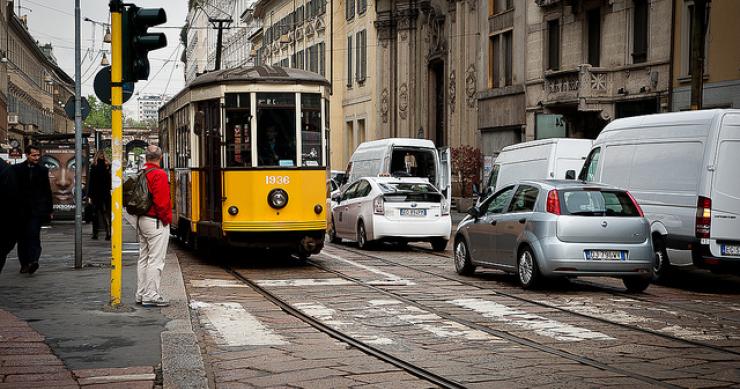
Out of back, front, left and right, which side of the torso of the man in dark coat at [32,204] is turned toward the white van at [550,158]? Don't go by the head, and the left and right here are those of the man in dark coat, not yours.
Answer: left

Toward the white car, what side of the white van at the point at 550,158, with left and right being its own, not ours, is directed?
left

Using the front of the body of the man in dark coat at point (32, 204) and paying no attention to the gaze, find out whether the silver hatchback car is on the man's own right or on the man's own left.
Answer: on the man's own left

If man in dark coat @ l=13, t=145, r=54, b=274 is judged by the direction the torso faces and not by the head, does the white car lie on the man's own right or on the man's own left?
on the man's own left

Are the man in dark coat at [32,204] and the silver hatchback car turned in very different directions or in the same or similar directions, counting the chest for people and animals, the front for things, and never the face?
very different directions

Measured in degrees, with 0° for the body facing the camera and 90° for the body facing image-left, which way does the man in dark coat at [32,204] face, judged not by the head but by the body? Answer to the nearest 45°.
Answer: approximately 0°
